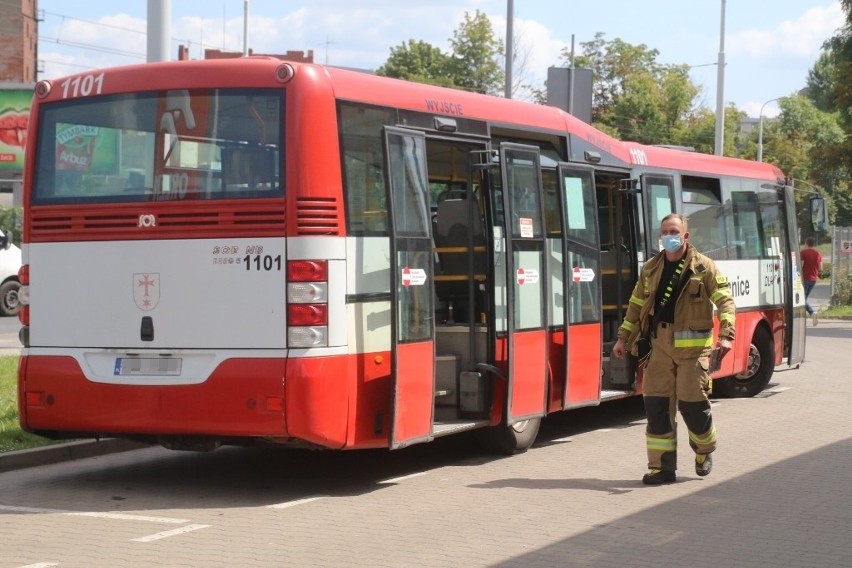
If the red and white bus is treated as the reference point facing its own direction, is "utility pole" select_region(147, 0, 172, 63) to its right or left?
on its left

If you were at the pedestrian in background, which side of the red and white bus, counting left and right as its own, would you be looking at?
front

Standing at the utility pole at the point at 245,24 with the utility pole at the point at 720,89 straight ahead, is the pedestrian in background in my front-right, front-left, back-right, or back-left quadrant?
front-right

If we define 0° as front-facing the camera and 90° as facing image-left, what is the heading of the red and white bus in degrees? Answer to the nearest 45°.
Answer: approximately 225°

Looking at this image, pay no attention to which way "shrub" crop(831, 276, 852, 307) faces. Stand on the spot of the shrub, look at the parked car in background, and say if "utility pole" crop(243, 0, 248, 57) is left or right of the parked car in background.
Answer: right

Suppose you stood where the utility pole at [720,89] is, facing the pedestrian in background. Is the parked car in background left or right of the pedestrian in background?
right

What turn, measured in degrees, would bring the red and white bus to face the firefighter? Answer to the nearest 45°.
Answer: approximately 135° to its right

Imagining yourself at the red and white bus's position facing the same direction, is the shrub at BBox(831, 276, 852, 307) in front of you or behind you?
in front

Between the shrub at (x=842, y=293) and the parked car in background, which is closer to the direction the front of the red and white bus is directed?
the shrub

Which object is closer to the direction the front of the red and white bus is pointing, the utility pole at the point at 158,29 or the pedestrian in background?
the pedestrian in background
